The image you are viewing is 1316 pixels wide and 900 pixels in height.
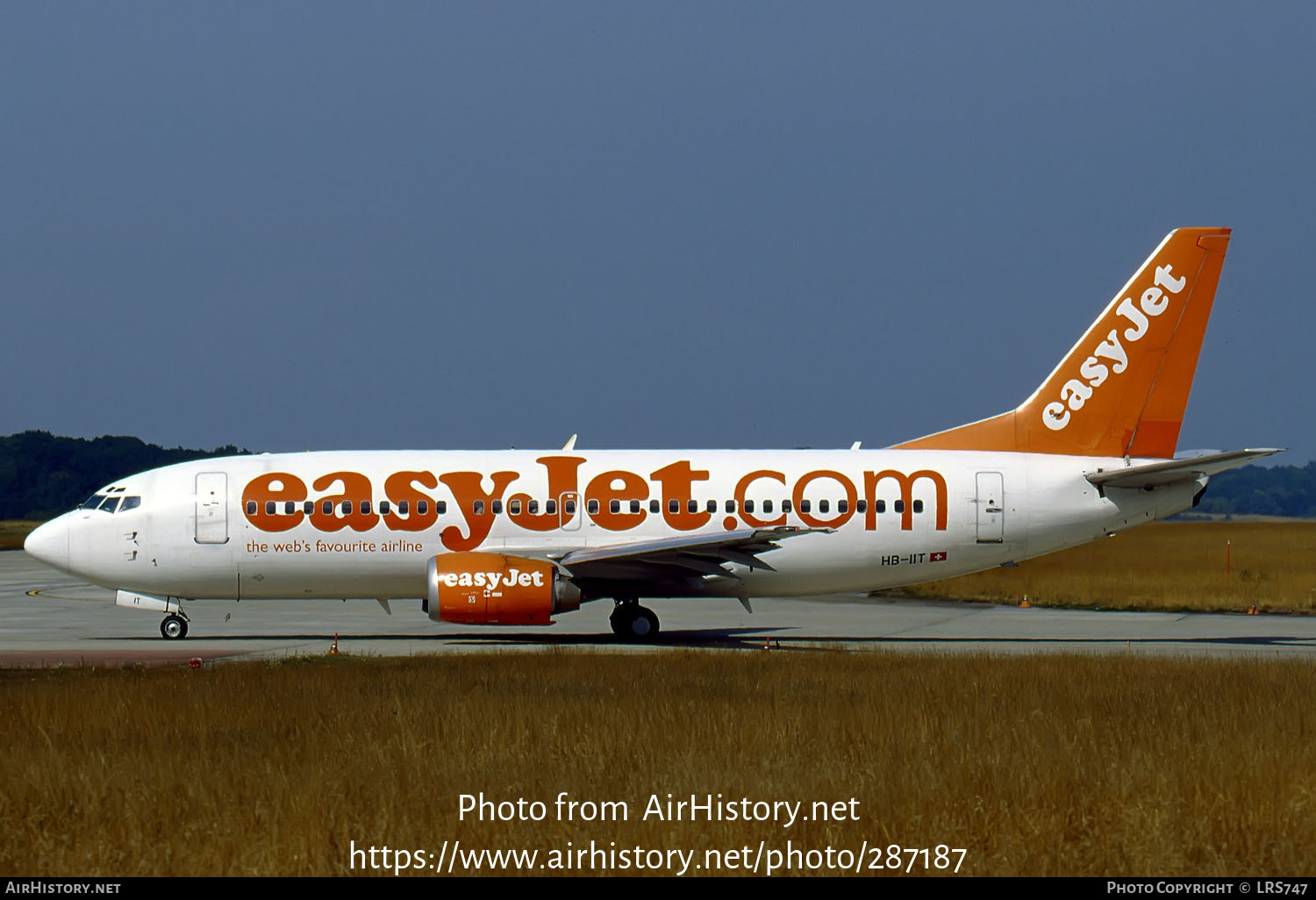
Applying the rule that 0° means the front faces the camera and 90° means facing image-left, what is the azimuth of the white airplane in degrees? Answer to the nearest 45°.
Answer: approximately 90°
